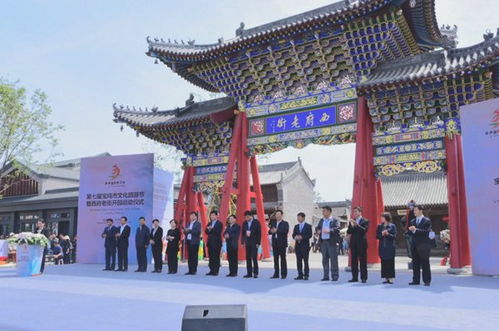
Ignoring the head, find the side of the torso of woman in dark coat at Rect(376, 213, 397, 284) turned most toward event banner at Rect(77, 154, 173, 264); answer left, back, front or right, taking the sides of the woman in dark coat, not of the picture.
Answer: right

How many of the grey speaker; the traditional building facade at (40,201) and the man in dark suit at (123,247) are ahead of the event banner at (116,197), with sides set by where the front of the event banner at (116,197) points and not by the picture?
2

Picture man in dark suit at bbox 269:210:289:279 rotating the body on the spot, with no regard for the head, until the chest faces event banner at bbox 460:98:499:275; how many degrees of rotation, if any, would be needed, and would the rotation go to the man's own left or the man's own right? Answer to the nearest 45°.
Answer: approximately 135° to the man's own left

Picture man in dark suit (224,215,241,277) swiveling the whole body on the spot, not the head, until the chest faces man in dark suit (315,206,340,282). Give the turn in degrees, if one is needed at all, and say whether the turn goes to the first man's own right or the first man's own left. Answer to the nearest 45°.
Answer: approximately 90° to the first man's own left

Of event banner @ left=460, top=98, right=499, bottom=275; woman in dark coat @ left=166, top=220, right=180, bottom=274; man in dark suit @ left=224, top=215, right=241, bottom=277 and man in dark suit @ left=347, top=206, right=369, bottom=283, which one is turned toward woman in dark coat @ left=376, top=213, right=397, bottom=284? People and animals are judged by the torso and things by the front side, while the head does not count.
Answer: the event banner

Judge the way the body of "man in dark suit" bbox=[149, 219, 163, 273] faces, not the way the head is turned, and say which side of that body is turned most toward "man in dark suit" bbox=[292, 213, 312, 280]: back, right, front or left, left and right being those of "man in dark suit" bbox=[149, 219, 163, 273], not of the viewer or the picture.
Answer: left

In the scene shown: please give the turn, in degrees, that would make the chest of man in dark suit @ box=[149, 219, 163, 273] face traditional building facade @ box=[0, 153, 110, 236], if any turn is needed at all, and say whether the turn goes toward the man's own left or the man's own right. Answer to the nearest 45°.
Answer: approximately 135° to the man's own right
